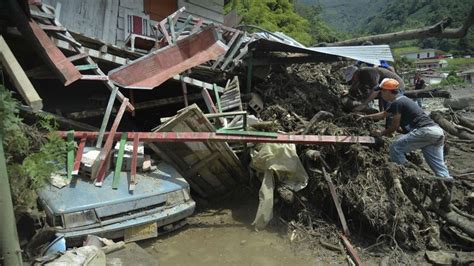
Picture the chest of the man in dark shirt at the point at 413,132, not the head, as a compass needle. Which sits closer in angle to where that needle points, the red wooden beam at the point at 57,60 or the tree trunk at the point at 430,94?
the red wooden beam

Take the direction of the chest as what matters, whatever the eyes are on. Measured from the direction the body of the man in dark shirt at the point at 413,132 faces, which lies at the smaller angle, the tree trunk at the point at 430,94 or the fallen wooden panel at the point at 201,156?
the fallen wooden panel

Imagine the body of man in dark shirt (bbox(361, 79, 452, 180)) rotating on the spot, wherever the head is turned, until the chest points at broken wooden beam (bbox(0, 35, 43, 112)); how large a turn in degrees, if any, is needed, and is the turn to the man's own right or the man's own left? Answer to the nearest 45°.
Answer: approximately 45° to the man's own left

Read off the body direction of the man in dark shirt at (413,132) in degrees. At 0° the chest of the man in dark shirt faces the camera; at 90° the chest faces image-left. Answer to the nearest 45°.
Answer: approximately 90°

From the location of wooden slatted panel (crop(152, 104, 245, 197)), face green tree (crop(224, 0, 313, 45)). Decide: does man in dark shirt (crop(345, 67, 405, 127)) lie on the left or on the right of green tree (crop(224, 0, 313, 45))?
right

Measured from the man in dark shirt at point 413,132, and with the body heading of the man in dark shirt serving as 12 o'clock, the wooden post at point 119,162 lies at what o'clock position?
The wooden post is roughly at 11 o'clock from the man in dark shirt.

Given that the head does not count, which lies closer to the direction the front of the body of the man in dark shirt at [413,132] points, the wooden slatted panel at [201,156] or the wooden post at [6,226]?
the wooden slatted panel

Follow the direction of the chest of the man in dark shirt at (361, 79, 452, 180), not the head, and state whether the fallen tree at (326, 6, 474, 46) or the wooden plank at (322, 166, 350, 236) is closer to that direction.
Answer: the wooden plank

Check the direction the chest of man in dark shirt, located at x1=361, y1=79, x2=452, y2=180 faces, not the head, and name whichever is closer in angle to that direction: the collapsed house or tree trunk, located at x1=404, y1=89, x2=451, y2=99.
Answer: the collapsed house

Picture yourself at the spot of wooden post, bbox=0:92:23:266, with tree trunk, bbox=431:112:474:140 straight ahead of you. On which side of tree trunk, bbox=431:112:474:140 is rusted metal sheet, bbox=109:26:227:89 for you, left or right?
left

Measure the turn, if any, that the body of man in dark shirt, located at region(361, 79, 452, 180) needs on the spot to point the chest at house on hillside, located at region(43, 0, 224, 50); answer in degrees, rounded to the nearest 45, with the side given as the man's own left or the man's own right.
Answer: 0° — they already face it
